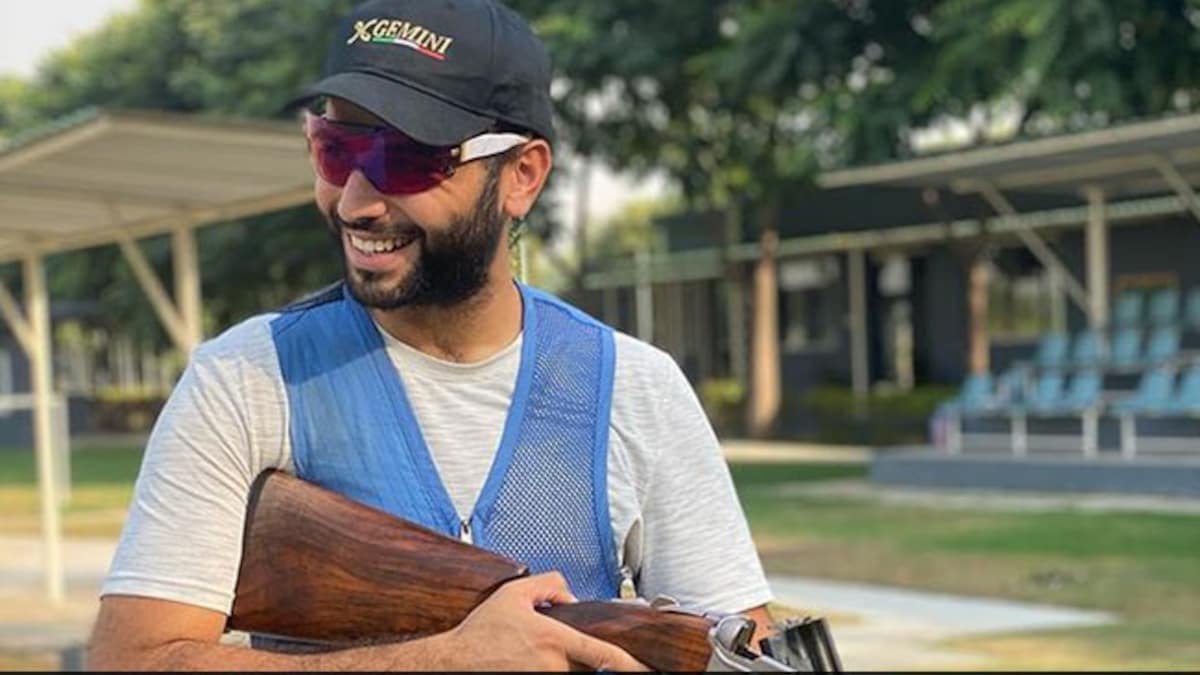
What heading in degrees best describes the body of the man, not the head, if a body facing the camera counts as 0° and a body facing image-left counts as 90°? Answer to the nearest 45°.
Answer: approximately 0°

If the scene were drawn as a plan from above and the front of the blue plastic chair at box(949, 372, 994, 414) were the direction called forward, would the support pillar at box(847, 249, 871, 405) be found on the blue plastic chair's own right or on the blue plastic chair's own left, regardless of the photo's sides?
on the blue plastic chair's own right

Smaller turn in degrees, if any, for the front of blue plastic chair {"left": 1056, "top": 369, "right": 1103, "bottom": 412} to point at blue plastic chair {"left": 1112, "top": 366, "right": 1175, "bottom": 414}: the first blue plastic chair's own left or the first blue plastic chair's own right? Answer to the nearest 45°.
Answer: approximately 90° to the first blue plastic chair's own left

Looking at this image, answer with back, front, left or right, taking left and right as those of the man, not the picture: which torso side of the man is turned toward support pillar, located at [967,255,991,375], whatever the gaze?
back

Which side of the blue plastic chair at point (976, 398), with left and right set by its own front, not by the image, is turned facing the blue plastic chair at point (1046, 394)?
left

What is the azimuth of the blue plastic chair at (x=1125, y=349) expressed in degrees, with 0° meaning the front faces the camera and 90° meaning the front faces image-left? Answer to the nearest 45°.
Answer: approximately 45°

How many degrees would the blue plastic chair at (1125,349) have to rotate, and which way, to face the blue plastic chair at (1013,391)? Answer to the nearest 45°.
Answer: approximately 45° to its right

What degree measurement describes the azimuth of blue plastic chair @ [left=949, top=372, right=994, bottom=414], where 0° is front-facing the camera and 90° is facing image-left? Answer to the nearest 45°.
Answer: approximately 45°

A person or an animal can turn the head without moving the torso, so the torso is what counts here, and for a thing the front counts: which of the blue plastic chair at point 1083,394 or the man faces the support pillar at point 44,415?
the blue plastic chair

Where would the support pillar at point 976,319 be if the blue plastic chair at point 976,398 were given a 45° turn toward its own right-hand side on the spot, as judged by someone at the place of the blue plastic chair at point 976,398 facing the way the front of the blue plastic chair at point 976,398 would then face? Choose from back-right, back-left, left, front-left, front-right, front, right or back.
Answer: right

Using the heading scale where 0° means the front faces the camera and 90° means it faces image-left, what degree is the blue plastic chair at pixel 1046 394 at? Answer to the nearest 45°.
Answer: approximately 45°

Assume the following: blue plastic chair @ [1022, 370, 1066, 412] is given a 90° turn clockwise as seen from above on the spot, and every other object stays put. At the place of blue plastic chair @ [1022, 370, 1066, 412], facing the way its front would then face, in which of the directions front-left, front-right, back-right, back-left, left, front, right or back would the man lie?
back-left

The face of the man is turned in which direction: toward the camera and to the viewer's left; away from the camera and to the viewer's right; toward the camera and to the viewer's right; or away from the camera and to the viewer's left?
toward the camera and to the viewer's left

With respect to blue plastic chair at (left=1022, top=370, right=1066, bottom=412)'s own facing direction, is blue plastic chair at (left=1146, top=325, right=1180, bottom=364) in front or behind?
behind

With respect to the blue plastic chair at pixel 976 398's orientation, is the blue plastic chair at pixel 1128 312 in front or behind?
behind
